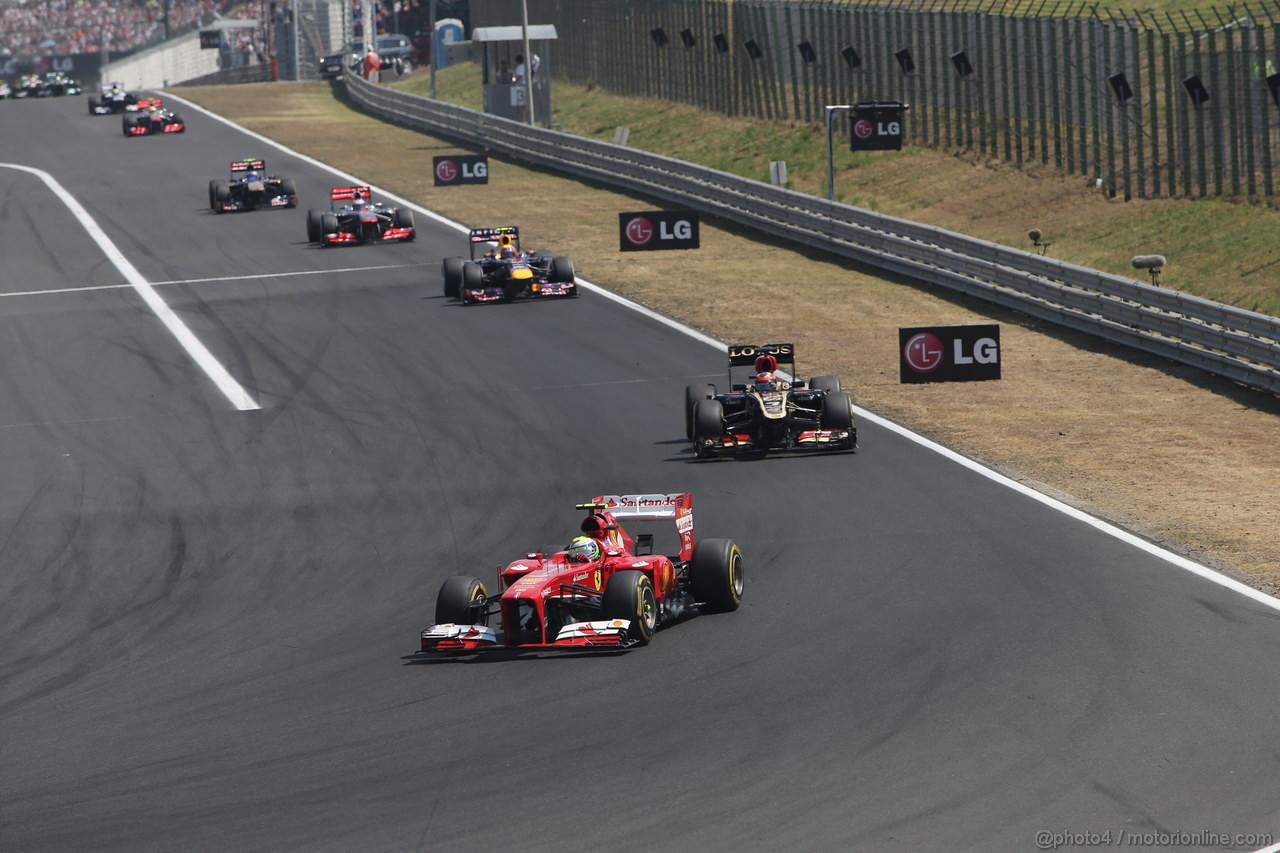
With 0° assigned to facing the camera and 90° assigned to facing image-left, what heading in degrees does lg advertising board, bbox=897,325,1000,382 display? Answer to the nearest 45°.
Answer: approximately 0°

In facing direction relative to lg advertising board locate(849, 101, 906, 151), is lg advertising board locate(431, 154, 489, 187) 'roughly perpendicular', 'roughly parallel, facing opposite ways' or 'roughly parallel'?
roughly parallel

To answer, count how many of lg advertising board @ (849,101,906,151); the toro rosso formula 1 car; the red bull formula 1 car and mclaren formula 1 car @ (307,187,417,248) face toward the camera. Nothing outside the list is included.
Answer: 4

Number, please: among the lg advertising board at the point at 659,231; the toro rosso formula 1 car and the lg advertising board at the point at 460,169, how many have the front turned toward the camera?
3

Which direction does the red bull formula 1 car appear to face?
toward the camera

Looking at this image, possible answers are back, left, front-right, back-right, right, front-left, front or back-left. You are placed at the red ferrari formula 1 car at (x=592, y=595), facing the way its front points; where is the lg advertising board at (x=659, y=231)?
back-right

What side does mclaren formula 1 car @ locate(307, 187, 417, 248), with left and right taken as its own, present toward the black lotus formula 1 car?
front

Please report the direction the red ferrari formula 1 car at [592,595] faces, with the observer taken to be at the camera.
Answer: facing the viewer and to the left of the viewer

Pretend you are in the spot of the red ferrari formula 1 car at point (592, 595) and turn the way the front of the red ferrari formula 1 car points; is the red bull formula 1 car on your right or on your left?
on your right

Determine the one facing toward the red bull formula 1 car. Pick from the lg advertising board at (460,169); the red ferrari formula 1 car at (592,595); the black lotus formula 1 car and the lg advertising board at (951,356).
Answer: the lg advertising board at (460,169)

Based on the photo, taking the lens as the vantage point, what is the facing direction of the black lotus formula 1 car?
facing the viewer

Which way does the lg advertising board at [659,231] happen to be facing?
toward the camera

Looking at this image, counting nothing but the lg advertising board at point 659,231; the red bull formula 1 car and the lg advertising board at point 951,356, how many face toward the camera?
3
